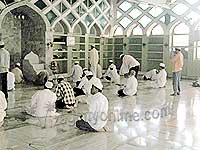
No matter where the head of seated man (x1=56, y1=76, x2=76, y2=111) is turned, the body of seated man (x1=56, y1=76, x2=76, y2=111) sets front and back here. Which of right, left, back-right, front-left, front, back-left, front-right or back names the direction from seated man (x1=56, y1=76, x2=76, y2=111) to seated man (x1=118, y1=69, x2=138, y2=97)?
right

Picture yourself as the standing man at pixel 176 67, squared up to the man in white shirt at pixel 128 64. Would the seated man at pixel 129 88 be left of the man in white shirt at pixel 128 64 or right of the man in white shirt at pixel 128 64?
left

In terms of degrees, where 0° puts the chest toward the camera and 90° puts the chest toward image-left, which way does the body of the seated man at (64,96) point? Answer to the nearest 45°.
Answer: approximately 135°

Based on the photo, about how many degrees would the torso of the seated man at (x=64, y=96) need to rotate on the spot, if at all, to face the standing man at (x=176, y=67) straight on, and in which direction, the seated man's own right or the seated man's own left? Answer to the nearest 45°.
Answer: approximately 90° to the seated man's own right

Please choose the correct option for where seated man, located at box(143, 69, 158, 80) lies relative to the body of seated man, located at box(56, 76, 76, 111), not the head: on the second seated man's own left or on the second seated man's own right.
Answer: on the second seated man's own right

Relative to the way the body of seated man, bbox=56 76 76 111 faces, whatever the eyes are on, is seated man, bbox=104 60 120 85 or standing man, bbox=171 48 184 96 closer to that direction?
the seated man

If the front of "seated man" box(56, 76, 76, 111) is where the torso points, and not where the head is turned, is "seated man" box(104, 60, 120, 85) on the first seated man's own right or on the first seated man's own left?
on the first seated man's own right

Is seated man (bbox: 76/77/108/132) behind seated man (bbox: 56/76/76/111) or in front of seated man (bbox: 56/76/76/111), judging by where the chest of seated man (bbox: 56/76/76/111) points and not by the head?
behind

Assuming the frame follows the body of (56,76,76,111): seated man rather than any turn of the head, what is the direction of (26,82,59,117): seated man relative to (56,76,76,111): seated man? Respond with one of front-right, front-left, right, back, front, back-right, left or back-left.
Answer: left

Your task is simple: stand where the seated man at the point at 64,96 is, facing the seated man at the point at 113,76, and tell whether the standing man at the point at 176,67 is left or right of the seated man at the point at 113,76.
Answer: right
